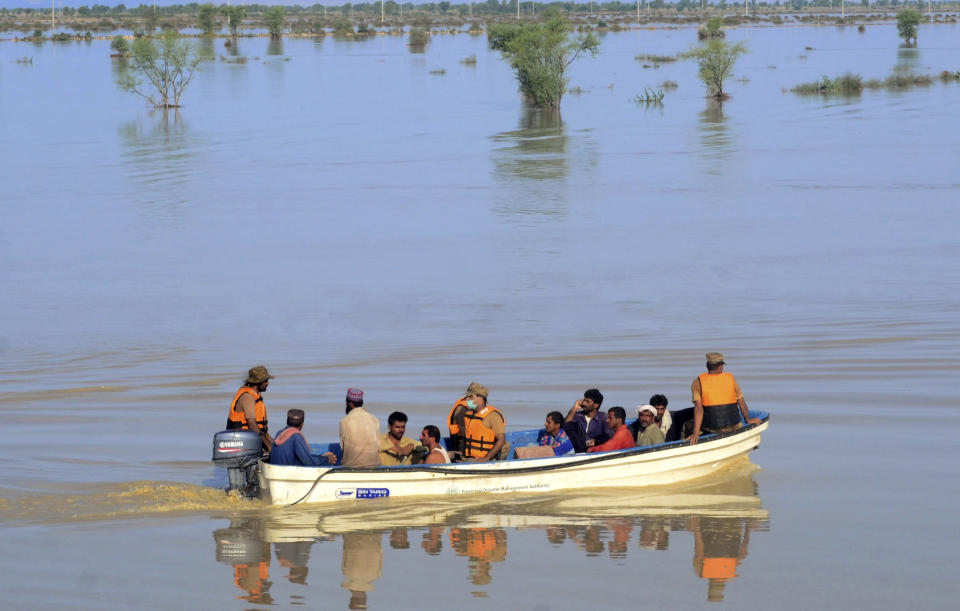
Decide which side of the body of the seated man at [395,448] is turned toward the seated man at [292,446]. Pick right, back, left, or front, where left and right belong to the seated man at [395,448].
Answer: right

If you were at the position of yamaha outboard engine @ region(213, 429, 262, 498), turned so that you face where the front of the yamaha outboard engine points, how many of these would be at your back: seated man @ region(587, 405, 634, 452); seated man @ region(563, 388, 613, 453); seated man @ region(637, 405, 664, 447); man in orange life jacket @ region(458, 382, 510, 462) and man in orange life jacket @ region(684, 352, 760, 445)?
0

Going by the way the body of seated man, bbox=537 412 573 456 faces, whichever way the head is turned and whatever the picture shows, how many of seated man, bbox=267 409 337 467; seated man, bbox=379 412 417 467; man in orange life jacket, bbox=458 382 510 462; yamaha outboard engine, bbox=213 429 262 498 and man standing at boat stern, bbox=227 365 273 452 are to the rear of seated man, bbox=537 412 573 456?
0

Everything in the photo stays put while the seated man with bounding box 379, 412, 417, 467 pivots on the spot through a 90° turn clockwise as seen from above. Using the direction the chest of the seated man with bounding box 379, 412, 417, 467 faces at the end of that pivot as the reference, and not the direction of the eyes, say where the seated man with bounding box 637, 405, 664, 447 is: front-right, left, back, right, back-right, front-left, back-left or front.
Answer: back-left

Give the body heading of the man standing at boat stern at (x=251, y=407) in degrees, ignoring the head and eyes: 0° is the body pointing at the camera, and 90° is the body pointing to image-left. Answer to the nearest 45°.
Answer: approximately 270°

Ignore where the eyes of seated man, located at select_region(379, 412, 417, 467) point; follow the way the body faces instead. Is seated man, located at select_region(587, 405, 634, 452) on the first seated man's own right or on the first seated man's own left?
on the first seated man's own left

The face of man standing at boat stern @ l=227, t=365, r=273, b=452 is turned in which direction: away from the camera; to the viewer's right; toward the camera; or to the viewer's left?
to the viewer's right

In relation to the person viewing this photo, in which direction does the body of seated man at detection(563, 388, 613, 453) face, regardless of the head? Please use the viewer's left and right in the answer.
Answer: facing the viewer and to the left of the viewer

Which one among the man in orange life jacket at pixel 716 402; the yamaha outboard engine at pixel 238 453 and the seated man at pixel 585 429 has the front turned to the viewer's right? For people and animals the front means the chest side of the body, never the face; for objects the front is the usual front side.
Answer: the yamaha outboard engine

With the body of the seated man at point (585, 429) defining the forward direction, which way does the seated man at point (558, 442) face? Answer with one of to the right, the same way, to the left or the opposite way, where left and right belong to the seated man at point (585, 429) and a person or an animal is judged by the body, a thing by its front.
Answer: the same way

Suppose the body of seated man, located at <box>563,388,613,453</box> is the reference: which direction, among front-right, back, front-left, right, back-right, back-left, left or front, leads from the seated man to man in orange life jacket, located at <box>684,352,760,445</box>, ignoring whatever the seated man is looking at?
back-left

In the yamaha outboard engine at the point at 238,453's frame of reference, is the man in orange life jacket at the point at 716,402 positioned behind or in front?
in front

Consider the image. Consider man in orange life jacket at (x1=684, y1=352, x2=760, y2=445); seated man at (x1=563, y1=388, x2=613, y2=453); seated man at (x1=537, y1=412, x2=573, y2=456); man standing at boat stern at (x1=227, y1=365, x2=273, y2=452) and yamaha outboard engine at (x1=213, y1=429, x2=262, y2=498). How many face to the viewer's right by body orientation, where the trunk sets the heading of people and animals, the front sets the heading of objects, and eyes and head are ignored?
2
